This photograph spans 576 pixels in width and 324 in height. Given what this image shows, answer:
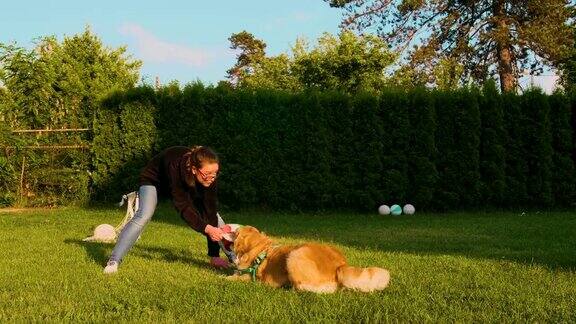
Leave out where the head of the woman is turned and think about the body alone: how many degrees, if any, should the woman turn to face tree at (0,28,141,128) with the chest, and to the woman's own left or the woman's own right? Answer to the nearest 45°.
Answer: approximately 90° to the woman's own left

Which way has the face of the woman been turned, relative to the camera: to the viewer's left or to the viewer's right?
to the viewer's right

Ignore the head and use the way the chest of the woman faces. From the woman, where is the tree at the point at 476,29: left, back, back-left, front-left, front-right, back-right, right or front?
front-left

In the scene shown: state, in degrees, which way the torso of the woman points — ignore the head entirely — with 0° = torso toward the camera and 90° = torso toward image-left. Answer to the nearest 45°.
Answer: approximately 270°
